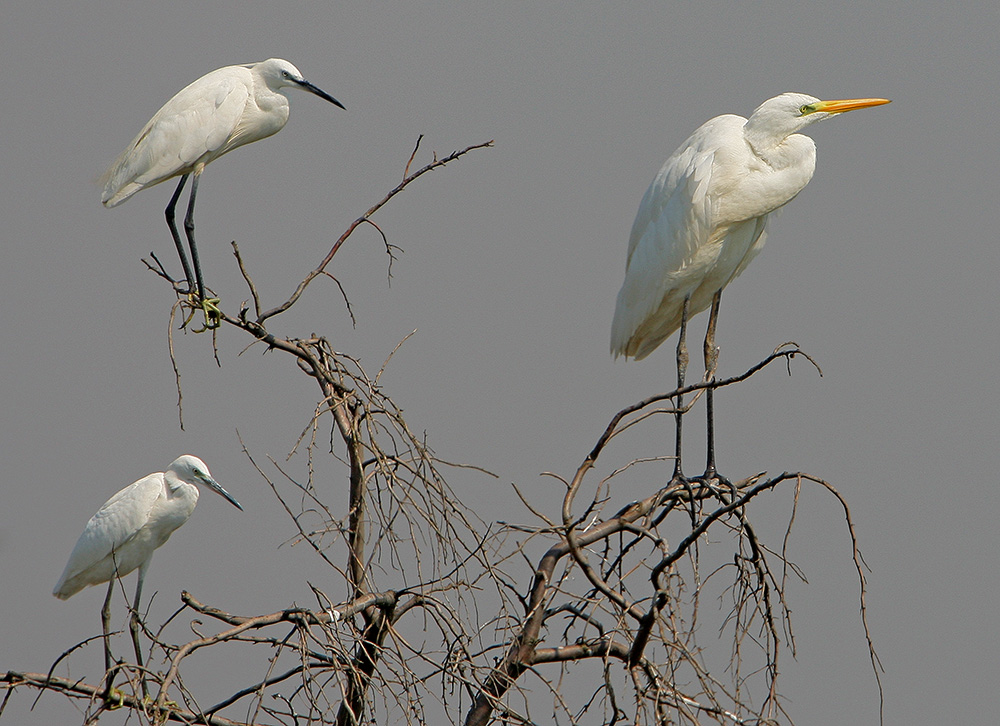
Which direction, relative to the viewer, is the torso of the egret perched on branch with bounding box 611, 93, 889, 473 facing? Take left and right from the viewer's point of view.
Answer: facing to the right of the viewer

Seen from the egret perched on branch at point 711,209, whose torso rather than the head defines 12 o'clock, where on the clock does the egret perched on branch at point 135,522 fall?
the egret perched on branch at point 135,522 is roughly at 7 o'clock from the egret perched on branch at point 711,209.

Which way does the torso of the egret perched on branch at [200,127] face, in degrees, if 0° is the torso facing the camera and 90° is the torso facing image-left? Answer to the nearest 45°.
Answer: approximately 270°

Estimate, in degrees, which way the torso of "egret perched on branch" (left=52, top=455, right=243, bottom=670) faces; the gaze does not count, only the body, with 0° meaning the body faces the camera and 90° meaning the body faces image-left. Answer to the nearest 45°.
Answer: approximately 270°

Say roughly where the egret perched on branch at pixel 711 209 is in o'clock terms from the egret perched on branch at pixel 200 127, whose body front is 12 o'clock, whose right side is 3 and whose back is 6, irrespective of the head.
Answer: the egret perched on branch at pixel 711 209 is roughly at 1 o'clock from the egret perched on branch at pixel 200 127.

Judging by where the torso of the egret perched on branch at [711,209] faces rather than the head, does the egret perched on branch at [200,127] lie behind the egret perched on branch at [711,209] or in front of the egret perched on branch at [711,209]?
behind
